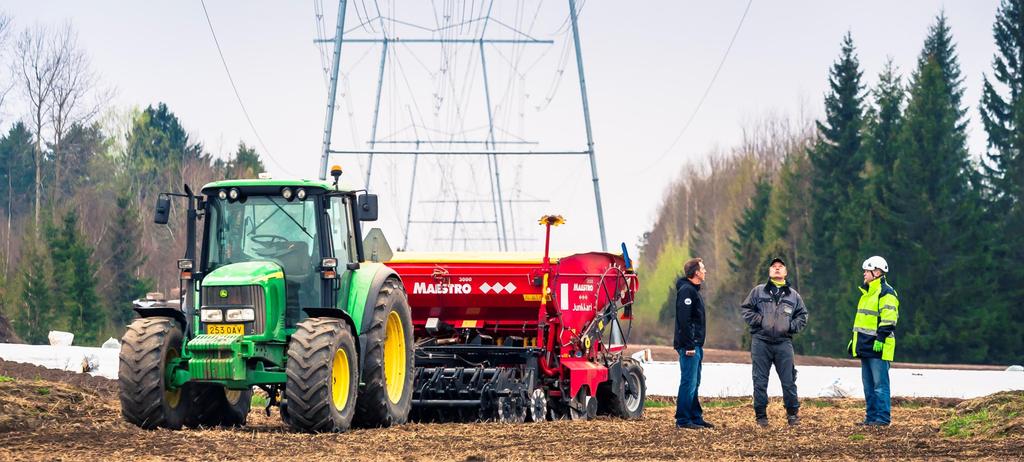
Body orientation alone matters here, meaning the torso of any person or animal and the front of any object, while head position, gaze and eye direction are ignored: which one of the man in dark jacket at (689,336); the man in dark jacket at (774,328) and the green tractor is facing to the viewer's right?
the man in dark jacket at (689,336)

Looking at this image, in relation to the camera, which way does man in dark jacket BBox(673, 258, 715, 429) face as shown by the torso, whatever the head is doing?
to the viewer's right

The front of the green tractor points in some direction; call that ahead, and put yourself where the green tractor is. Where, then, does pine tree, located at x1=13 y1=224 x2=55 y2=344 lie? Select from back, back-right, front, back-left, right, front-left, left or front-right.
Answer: back-right

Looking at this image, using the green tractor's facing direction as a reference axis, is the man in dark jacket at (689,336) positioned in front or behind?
behind

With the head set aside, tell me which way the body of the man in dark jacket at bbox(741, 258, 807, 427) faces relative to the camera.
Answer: toward the camera

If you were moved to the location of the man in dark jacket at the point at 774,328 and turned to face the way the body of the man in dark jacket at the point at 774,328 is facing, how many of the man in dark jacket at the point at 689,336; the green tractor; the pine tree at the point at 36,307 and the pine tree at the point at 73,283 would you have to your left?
0

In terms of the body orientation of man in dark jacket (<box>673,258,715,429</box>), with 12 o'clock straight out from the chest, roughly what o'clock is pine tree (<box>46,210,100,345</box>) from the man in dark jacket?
The pine tree is roughly at 8 o'clock from the man in dark jacket.

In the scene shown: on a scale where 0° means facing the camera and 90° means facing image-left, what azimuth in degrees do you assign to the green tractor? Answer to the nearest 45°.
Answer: approximately 45°
